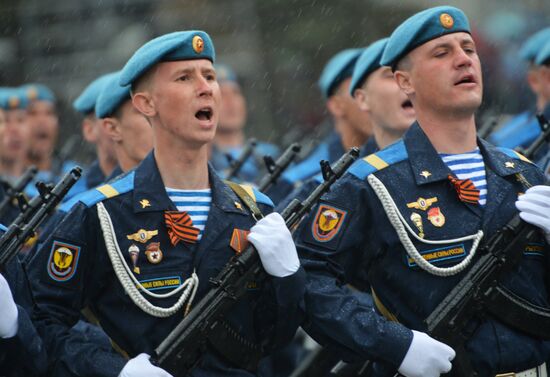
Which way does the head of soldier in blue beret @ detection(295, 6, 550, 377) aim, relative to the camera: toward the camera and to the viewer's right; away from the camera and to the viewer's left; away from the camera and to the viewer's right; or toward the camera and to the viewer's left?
toward the camera and to the viewer's right

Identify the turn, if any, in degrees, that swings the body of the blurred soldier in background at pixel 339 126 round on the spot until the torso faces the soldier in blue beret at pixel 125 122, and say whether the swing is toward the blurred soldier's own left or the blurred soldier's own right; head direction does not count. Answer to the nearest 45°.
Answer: approximately 90° to the blurred soldier's own right

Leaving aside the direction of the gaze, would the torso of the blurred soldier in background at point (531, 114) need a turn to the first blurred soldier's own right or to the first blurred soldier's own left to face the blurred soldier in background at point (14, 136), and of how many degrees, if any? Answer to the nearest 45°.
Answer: approximately 135° to the first blurred soldier's own right

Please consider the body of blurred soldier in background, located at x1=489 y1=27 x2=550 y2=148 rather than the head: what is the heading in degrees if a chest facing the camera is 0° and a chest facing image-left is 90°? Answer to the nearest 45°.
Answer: approximately 315°

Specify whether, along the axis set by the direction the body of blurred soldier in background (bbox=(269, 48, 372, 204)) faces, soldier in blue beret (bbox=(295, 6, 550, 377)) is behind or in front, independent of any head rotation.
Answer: in front

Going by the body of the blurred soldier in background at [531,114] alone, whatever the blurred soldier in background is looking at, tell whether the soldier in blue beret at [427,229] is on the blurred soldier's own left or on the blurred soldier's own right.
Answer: on the blurred soldier's own right

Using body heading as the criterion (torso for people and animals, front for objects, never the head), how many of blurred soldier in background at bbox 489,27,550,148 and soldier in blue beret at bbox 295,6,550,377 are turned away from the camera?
0
